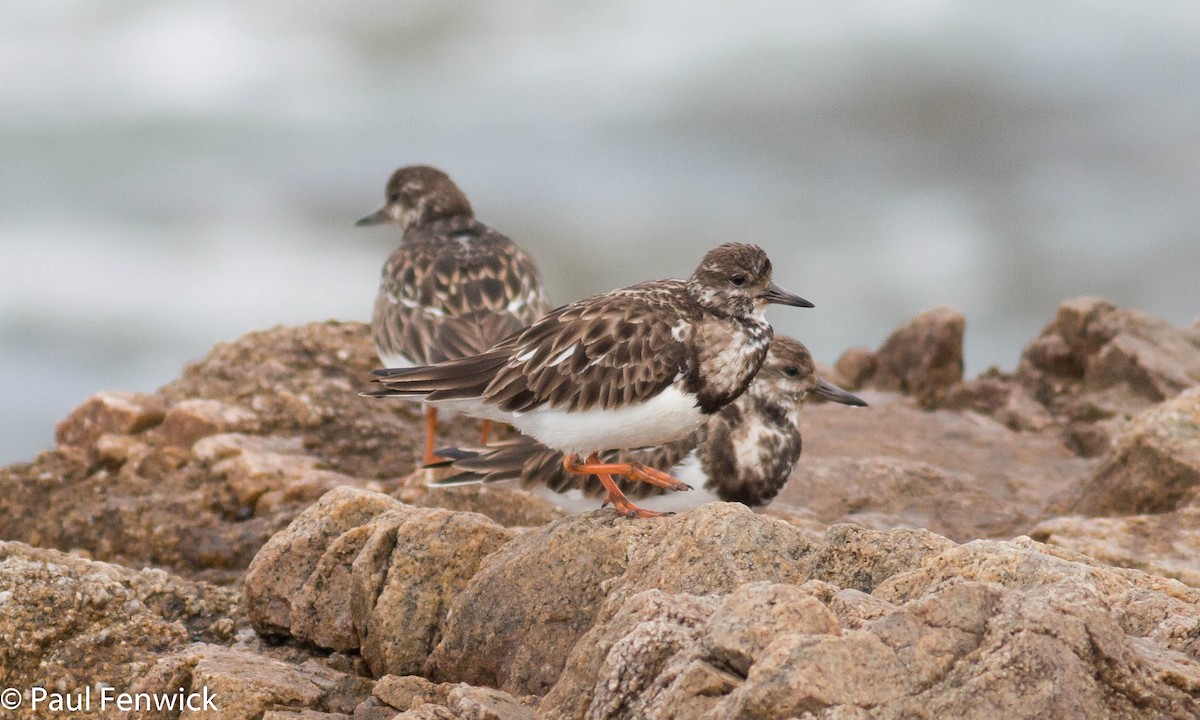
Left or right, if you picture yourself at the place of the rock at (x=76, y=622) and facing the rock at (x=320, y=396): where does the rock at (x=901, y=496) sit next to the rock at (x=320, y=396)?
right

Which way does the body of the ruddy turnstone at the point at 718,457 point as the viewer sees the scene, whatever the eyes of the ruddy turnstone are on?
to the viewer's right

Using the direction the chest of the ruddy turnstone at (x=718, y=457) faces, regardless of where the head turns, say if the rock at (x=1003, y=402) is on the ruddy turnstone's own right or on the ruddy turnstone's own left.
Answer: on the ruddy turnstone's own left

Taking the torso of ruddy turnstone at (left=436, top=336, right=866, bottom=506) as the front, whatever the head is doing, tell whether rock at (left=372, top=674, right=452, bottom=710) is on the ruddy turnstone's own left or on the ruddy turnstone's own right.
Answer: on the ruddy turnstone's own right

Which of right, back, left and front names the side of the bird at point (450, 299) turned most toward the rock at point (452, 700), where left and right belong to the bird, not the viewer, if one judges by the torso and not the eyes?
back

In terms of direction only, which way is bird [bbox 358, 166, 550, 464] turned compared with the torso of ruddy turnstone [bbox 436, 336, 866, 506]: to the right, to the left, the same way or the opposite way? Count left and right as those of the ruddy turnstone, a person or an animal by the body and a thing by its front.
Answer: to the left

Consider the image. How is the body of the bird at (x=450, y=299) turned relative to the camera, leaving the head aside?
away from the camera

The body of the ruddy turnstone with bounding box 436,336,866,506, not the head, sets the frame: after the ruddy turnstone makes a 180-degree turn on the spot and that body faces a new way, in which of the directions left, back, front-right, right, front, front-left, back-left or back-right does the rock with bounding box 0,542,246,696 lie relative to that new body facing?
front-left

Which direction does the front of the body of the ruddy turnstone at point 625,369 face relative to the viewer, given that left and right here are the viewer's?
facing to the right of the viewer

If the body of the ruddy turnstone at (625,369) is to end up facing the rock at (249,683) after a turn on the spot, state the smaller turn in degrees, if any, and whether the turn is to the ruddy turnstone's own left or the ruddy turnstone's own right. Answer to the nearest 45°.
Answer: approximately 135° to the ruddy turnstone's own right

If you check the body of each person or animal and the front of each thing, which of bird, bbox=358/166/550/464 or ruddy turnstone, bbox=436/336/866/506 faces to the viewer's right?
the ruddy turnstone

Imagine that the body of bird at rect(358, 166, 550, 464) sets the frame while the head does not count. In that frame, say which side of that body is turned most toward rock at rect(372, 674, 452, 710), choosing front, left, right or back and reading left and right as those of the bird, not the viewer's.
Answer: back

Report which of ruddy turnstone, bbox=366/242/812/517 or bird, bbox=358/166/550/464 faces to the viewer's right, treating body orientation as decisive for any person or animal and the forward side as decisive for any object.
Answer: the ruddy turnstone
